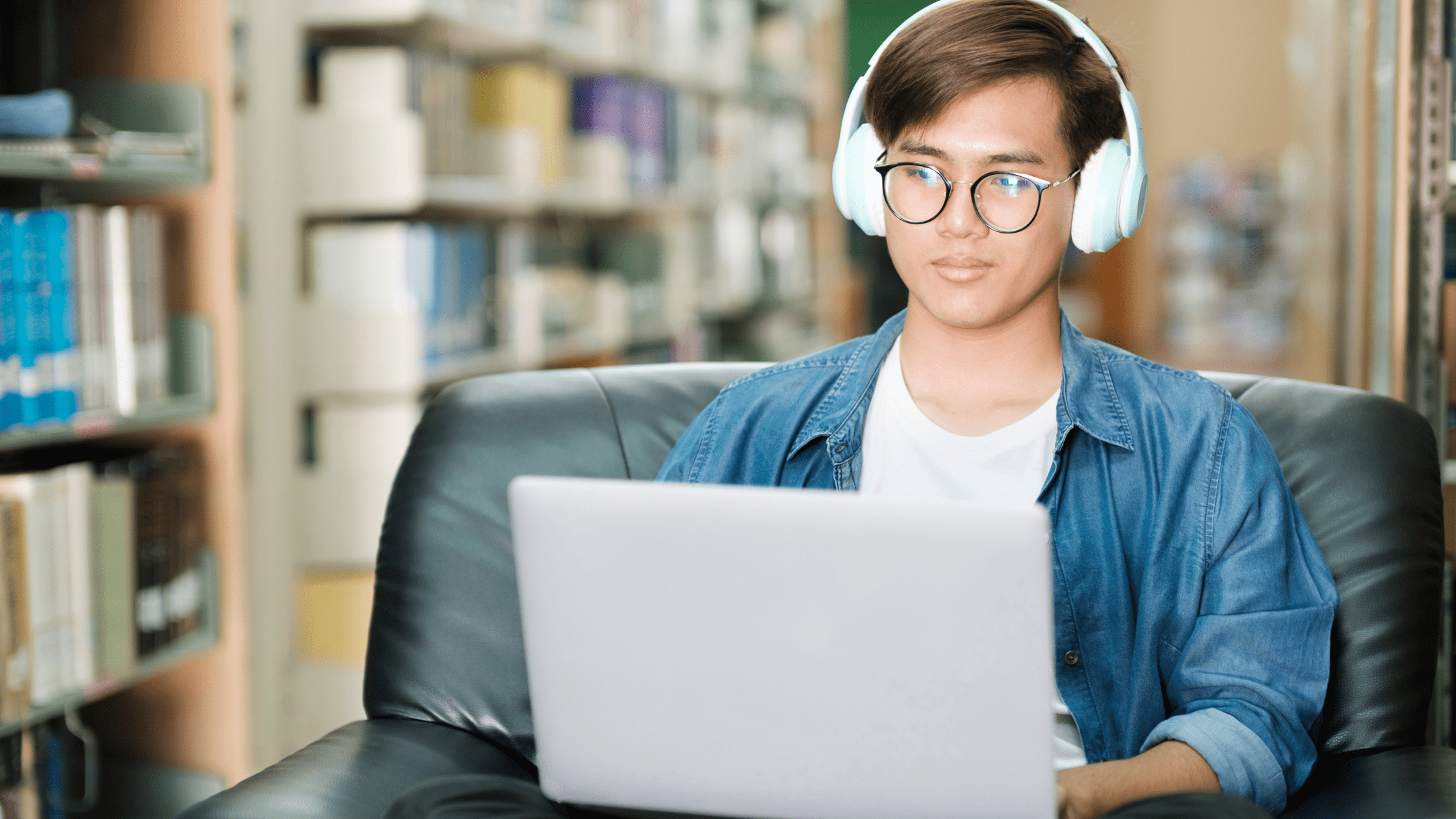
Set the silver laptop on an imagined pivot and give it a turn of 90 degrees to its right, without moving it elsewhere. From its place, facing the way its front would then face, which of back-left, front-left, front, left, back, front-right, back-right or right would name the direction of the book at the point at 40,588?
back-left

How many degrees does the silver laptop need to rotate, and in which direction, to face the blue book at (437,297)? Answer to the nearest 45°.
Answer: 0° — it already faces it

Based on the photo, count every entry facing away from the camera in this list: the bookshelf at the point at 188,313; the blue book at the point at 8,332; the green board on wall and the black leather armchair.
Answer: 0

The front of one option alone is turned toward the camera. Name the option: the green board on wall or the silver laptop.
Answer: the green board on wall

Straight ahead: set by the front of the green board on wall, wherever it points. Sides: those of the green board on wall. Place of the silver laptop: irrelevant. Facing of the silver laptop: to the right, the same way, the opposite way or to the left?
the opposite way

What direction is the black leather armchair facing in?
toward the camera

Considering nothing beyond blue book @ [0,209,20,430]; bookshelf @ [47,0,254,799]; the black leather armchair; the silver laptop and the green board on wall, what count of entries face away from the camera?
1

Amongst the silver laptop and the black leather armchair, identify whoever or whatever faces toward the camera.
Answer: the black leather armchair

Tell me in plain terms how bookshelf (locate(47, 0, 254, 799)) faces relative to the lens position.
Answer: facing the viewer and to the right of the viewer

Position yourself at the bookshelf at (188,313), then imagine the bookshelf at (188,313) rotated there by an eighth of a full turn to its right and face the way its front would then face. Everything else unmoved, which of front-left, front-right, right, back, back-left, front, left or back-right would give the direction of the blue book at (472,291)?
back-left

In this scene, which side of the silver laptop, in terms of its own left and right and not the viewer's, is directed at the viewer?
back

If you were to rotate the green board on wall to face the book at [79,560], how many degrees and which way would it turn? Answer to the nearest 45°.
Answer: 0° — it already faces it

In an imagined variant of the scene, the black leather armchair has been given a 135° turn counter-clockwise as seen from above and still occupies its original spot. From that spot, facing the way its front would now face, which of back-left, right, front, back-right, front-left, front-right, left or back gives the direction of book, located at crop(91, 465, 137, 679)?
left
